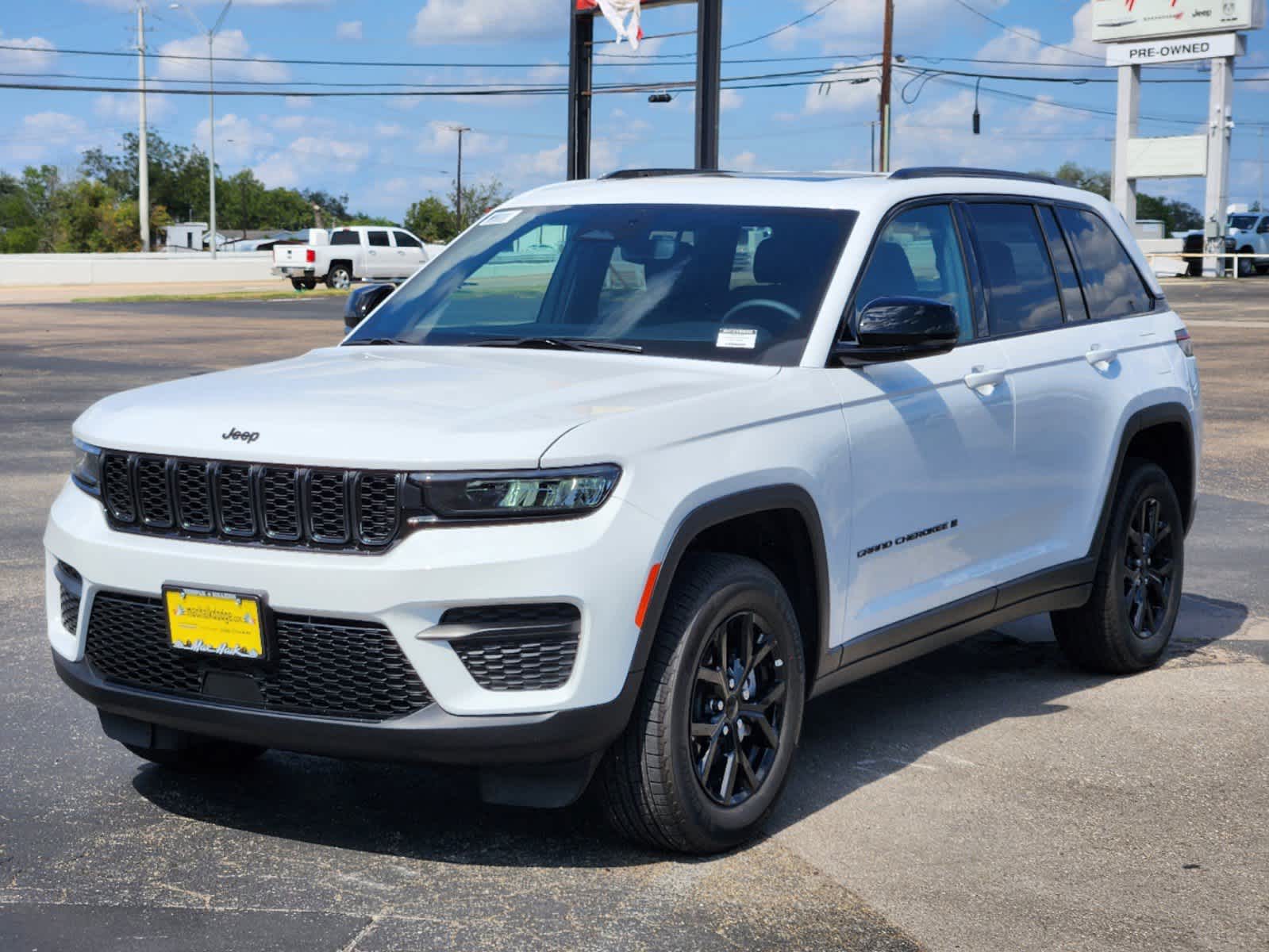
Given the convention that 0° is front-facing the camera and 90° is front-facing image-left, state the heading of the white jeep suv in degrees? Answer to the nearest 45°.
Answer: approximately 45°

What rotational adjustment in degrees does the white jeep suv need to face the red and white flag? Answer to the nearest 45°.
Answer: approximately 135° to its right
